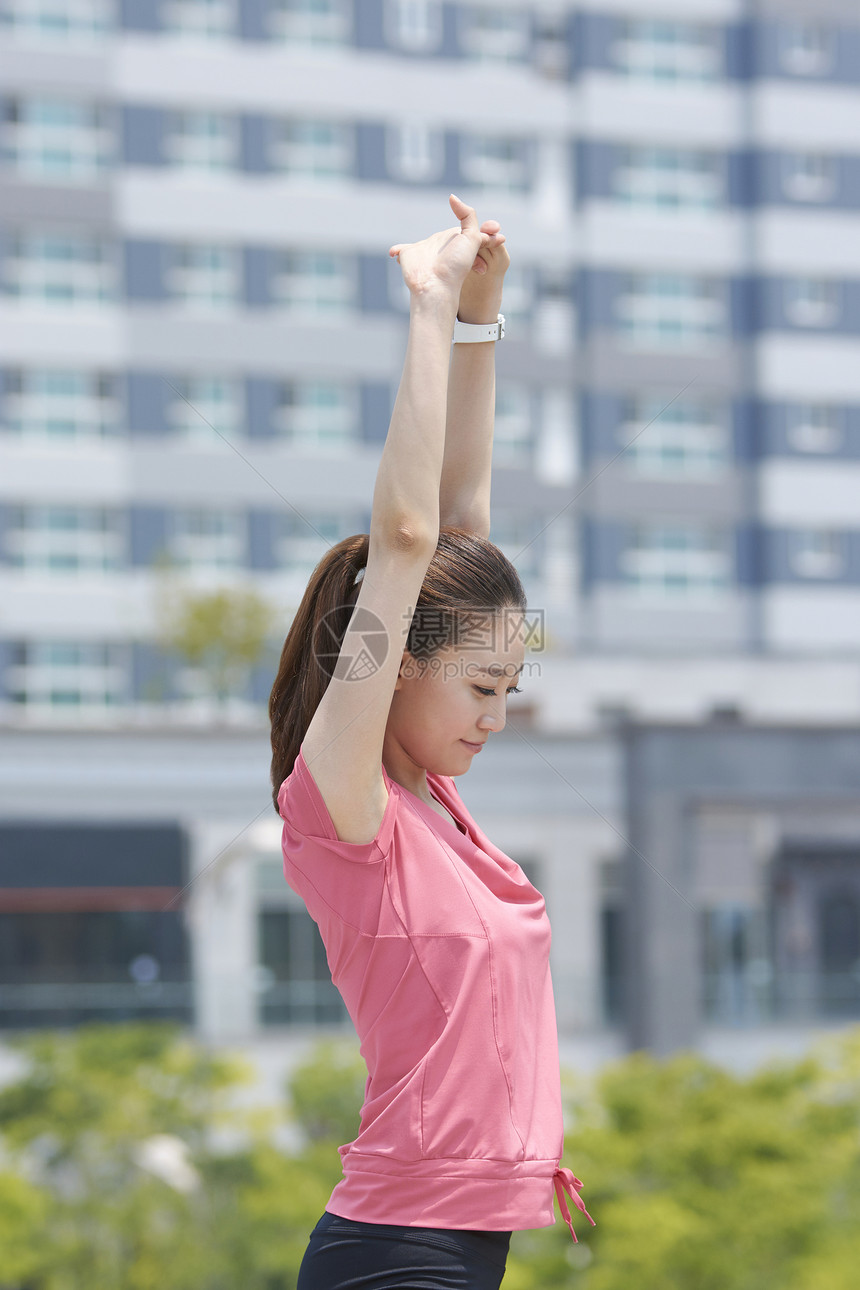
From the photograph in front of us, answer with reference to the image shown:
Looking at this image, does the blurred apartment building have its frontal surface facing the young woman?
yes

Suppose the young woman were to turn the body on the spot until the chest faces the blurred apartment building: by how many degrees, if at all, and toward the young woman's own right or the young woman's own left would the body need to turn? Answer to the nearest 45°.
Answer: approximately 90° to the young woman's own left

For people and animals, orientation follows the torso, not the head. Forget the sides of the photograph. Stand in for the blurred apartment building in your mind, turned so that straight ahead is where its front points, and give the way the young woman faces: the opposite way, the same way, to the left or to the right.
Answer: to the left

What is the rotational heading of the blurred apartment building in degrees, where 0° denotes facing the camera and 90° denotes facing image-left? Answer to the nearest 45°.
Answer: approximately 0°

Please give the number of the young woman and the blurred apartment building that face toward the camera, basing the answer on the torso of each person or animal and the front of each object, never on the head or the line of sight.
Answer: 1

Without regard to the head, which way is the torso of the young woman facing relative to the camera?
to the viewer's right

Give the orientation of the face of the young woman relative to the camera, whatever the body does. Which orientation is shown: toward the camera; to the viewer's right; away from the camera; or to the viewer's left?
to the viewer's right
